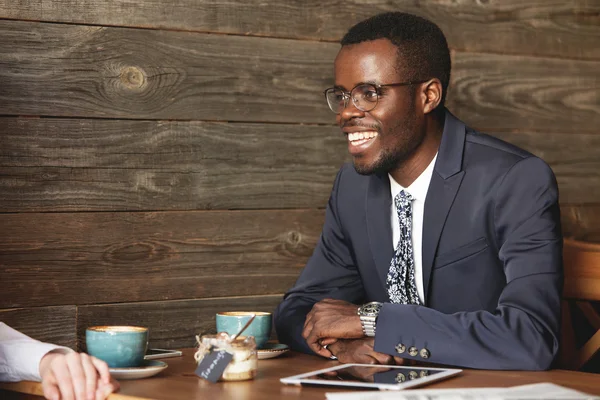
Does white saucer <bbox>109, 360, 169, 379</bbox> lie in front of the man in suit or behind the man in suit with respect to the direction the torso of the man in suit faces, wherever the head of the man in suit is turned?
in front

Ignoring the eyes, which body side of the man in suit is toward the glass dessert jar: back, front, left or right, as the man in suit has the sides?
front

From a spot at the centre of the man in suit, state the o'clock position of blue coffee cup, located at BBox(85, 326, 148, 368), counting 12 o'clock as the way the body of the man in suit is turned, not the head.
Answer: The blue coffee cup is roughly at 12 o'clock from the man in suit.

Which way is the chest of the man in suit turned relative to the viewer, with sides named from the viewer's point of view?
facing the viewer and to the left of the viewer

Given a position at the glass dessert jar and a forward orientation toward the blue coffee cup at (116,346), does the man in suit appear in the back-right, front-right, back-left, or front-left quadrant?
back-right

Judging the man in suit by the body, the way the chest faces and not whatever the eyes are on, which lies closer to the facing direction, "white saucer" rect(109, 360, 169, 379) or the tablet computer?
the white saucer
